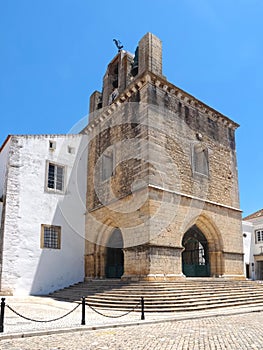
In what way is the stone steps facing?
toward the camera

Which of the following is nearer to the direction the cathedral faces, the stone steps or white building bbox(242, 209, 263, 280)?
the stone steps

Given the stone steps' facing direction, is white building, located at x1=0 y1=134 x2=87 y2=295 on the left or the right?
on its right

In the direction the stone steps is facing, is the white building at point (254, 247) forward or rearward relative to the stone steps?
rearward
